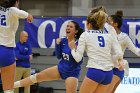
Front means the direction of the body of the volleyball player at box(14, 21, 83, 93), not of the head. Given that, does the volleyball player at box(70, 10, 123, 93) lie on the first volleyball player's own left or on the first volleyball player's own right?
on the first volleyball player's own left

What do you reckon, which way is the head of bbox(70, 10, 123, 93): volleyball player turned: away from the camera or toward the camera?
away from the camera

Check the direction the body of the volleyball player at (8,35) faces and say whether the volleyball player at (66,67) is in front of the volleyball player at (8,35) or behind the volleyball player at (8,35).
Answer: in front
